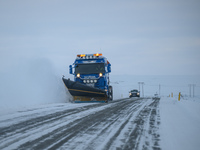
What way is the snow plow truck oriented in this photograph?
toward the camera
